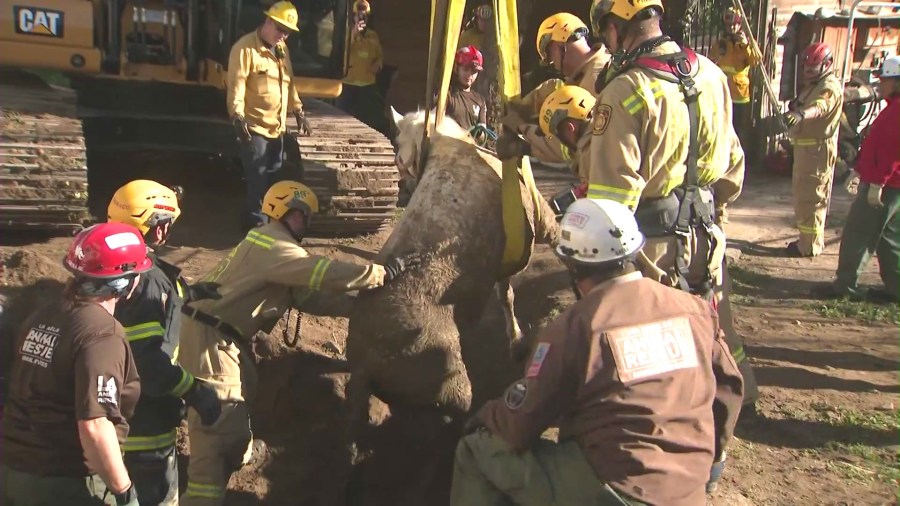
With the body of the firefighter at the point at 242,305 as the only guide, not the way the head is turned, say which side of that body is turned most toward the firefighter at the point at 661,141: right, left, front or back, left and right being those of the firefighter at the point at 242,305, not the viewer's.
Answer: front

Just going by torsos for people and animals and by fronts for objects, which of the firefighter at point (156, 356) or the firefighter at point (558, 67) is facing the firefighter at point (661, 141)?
the firefighter at point (156, 356)

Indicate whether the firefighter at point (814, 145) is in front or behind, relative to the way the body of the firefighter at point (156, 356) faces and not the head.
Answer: in front

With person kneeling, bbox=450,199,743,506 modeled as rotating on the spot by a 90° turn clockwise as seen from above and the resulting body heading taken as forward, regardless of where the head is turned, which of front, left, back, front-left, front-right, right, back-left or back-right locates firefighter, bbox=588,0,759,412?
front-left

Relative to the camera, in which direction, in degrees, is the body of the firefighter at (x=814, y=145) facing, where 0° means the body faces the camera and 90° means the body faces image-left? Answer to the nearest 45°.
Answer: approximately 90°

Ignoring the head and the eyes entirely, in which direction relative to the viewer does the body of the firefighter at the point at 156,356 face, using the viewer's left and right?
facing to the right of the viewer

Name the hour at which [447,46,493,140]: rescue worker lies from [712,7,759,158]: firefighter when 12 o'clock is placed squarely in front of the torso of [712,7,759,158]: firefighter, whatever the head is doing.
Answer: [447,46,493,140]: rescue worker is roughly at 1 o'clock from [712,7,759,158]: firefighter.

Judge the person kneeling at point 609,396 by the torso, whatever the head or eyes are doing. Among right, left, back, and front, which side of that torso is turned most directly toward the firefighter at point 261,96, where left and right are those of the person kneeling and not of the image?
front

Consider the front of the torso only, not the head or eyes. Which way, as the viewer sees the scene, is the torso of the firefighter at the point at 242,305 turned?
to the viewer's right

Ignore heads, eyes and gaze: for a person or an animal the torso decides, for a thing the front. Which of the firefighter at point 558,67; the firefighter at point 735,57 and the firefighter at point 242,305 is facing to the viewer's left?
the firefighter at point 558,67

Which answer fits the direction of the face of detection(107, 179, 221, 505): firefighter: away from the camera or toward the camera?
away from the camera
